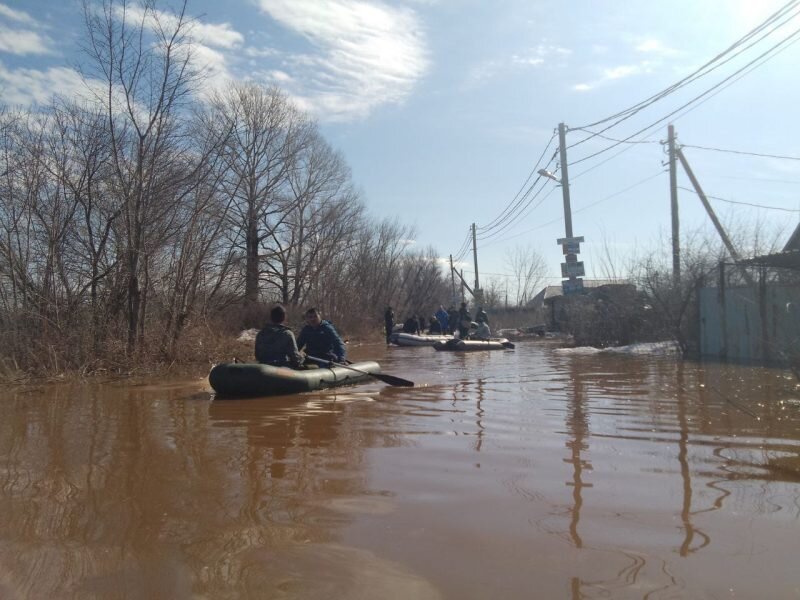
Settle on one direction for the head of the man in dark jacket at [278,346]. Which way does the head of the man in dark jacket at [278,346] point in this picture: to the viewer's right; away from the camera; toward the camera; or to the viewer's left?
away from the camera

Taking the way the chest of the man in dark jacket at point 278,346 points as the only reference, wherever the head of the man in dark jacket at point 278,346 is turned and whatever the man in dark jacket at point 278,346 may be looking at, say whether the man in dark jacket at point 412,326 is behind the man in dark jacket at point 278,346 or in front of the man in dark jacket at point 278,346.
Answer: in front

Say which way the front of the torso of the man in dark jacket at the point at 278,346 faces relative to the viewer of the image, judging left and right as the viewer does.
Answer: facing away from the viewer and to the right of the viewer

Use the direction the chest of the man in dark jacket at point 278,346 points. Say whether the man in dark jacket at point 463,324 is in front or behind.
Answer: in front

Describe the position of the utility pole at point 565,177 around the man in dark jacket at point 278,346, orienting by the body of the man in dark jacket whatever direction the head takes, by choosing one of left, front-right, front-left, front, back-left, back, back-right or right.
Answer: front

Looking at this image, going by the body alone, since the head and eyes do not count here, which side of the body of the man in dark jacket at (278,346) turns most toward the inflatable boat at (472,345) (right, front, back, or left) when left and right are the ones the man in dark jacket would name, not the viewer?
front

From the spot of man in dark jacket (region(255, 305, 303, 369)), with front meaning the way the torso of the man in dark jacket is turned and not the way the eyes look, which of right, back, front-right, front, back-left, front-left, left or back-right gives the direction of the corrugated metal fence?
front-right

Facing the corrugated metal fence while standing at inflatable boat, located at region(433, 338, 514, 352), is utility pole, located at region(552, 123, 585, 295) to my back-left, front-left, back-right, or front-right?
front-left

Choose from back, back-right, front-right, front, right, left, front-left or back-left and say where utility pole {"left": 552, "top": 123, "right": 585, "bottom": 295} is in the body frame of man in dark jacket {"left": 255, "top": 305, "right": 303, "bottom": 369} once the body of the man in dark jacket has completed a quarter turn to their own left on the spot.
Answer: right
